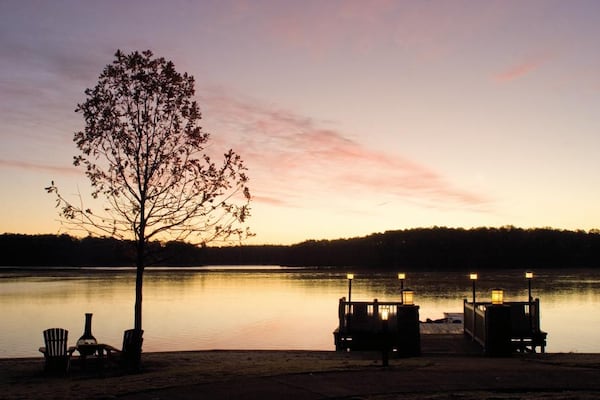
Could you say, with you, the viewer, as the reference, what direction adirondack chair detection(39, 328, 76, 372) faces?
facing away from the viewer

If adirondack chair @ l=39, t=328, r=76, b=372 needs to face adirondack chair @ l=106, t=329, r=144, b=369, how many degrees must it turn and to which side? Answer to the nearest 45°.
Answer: approximately 90° to its right

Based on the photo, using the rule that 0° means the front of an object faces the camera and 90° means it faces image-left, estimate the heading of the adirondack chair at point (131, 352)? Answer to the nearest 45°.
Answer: approximately 135°

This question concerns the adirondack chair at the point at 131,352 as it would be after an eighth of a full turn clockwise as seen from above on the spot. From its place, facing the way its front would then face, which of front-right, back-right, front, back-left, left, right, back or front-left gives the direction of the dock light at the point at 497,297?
right

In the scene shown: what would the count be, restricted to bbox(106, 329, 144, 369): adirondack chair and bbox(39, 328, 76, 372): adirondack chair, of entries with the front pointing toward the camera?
0

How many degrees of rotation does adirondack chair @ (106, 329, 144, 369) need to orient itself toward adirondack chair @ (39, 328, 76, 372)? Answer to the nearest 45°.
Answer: approximately 45° to its left
